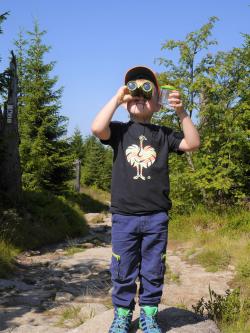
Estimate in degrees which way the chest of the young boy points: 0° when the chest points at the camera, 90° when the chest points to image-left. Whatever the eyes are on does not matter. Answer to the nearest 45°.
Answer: approximately 0°

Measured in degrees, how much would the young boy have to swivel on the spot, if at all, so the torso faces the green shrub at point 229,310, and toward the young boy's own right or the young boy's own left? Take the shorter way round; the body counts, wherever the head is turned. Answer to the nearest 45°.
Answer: approximately 135° to the young boy's own left

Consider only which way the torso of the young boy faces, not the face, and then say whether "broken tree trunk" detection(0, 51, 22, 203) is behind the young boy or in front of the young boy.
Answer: behind

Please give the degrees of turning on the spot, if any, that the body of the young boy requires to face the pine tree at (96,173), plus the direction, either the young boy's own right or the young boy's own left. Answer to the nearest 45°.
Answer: approximately 180°
